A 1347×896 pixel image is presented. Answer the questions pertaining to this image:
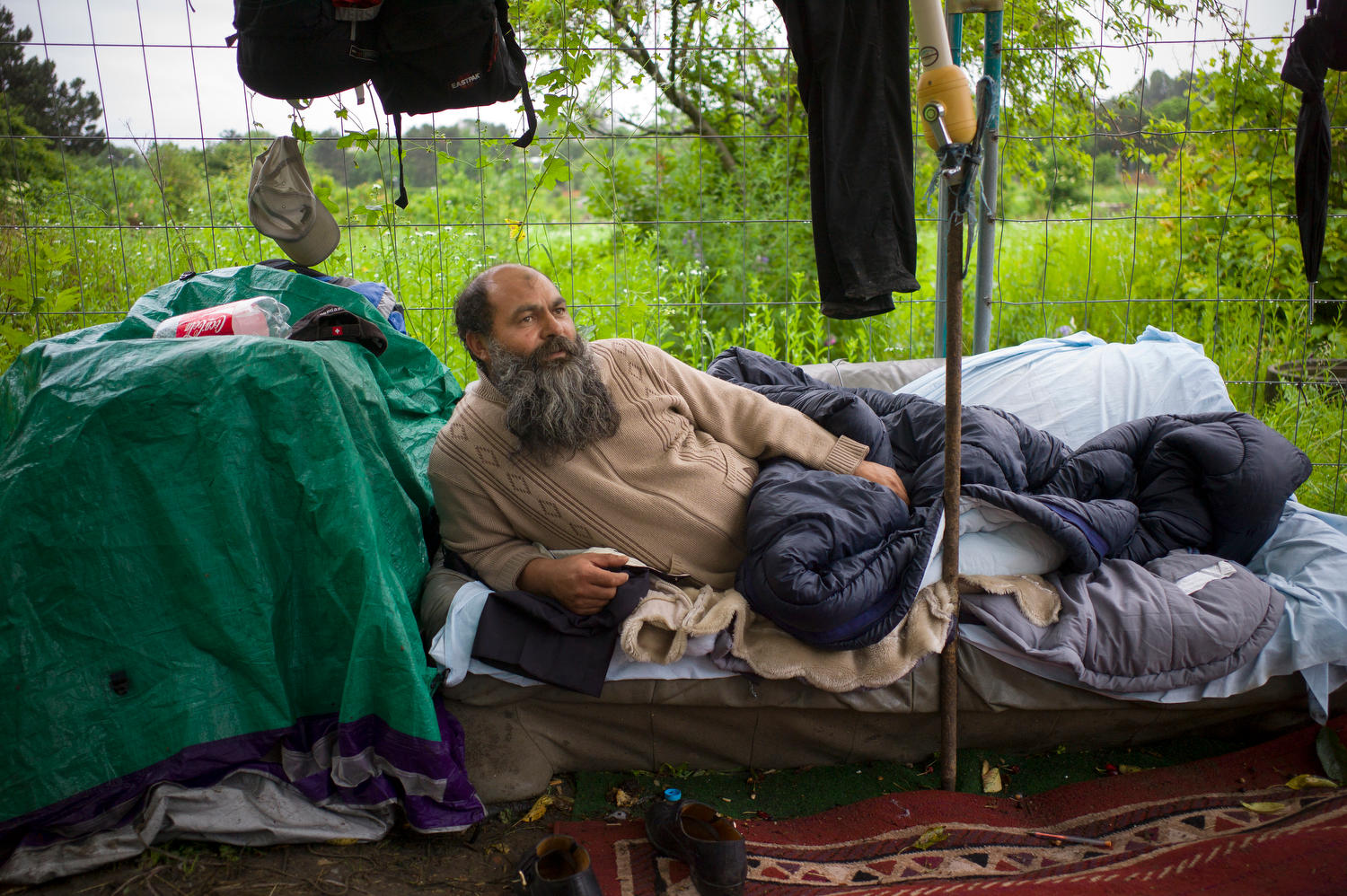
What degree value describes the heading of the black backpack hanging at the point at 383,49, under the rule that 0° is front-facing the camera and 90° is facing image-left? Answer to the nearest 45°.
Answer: approximately 0°

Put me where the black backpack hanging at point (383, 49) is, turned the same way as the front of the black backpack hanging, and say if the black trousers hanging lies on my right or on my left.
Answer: on my left

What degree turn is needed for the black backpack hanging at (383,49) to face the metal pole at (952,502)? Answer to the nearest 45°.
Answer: approximately 45° to its left
